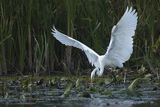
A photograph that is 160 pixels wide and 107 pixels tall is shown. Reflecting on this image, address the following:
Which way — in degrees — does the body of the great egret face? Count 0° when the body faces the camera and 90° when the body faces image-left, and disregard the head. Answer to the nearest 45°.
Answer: approximately 45°
